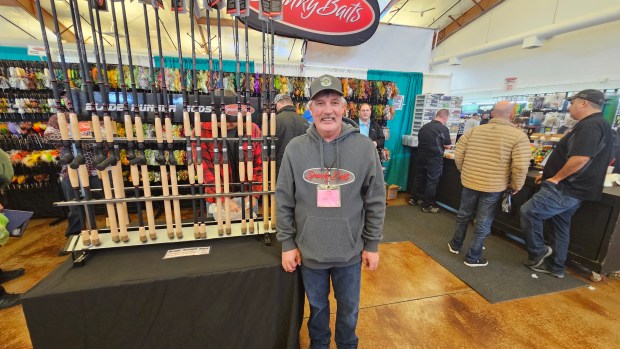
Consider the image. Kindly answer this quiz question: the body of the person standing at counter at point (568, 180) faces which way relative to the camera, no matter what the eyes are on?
to the viewer's left

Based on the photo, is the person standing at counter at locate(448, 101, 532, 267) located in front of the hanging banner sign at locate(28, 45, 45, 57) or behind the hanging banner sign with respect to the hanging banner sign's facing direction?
in front

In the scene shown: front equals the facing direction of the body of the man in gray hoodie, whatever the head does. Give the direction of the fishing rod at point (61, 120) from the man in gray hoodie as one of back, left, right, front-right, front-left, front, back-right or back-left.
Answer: right

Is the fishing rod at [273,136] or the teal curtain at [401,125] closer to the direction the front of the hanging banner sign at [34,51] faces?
the fishing rod

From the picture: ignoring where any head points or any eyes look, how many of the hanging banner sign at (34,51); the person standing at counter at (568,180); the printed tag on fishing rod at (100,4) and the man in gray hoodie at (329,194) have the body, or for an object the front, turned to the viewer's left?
1

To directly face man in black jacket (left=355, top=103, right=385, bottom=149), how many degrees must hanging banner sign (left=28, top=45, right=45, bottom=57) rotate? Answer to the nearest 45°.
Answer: approximately 45° to its left

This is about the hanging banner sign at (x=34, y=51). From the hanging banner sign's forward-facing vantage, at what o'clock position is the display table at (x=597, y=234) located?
The display table is roughly at 11 o'clock from the hanging banner sign.

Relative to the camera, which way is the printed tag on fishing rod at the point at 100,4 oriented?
toward the camera

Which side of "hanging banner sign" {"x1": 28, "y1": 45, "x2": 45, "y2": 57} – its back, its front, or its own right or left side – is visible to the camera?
front

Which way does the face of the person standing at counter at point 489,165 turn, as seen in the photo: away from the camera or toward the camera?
away from the camera

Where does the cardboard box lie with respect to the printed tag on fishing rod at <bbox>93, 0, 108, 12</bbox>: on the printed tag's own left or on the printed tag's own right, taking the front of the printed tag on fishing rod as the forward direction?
on the printed tag's own left
